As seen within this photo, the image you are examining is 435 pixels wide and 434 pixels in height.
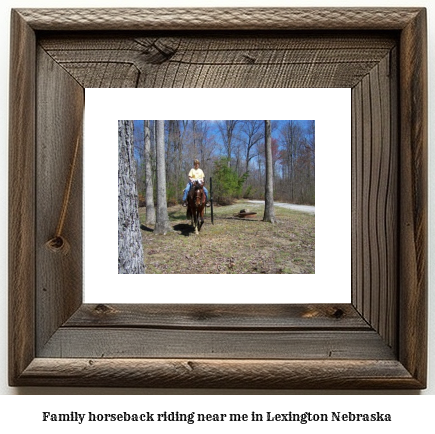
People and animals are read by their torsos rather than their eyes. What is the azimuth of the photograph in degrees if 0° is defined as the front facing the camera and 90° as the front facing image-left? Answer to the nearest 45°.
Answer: approximately 0°
